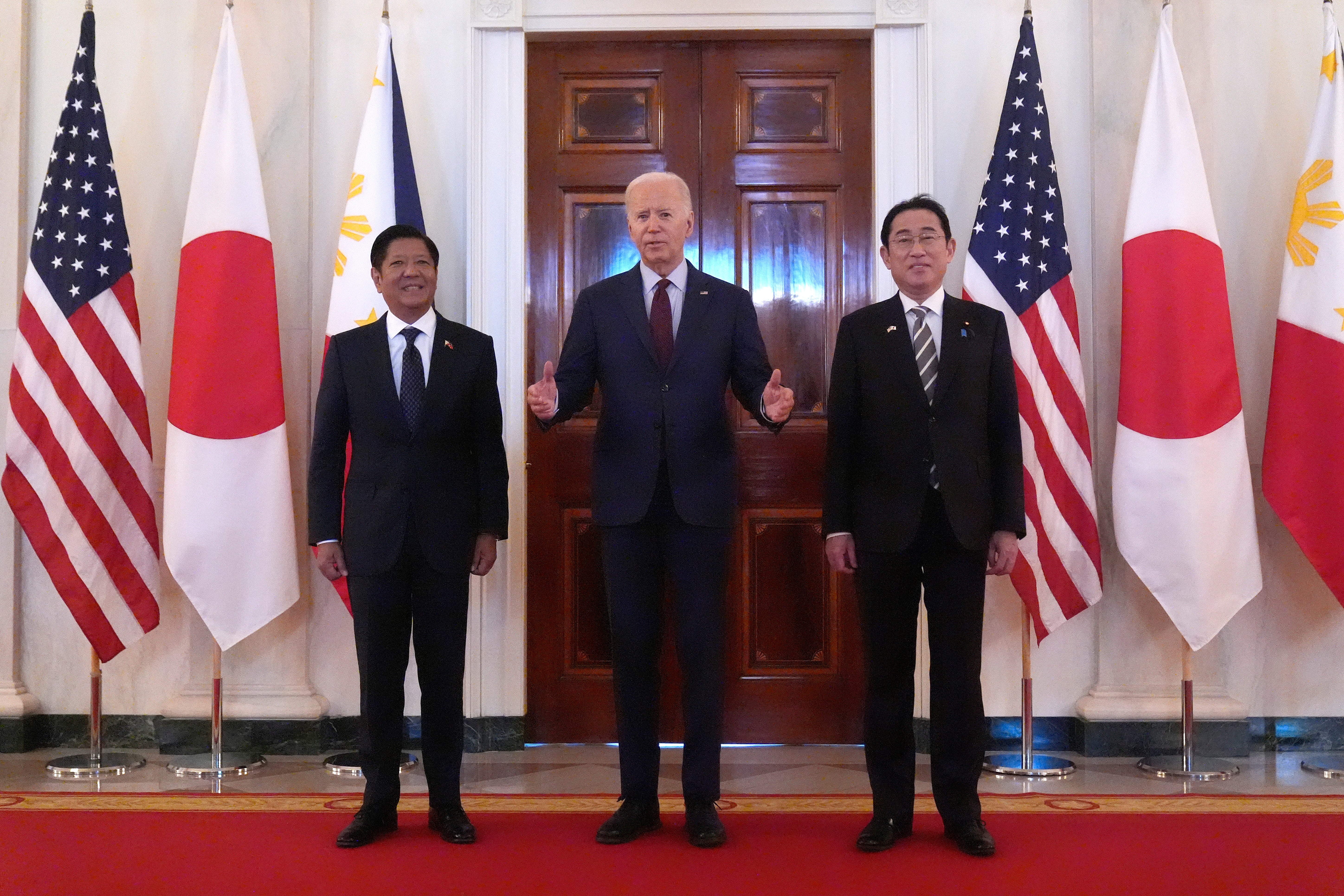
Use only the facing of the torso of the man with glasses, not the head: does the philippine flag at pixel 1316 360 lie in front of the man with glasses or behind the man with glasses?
behind

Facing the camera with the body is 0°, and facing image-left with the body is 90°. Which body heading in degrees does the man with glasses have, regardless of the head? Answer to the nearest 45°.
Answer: approximately 0°

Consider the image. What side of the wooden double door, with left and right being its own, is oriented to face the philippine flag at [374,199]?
right

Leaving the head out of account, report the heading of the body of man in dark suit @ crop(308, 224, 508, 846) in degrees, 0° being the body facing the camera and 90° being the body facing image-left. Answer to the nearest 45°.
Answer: approximately 0°

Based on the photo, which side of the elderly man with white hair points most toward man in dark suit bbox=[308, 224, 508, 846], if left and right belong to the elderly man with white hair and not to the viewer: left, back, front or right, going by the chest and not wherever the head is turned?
right

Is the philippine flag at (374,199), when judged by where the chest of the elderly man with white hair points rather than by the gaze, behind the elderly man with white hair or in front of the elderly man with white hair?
behind

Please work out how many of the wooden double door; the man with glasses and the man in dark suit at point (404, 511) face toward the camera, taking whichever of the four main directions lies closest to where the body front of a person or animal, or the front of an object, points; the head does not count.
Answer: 3
